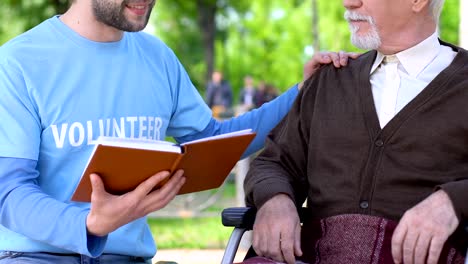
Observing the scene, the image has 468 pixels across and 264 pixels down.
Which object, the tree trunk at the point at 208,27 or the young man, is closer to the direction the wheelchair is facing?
the young man

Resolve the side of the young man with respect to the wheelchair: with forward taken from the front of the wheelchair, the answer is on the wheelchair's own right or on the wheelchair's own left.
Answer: on the wheelchair's own right

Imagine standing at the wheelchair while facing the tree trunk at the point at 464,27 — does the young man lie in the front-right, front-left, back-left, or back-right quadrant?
back-left

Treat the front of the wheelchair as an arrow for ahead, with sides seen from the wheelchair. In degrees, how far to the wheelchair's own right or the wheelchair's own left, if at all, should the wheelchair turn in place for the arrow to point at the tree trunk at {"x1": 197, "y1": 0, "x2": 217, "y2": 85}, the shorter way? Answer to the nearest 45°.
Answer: approximately 180°

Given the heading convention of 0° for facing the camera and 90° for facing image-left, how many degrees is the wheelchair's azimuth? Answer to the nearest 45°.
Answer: approximately 0°
